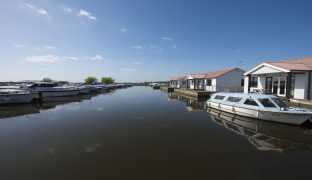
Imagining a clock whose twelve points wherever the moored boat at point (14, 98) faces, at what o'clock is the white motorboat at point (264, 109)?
The white motorboat is roughly at 2 o'clock from the moored boat.

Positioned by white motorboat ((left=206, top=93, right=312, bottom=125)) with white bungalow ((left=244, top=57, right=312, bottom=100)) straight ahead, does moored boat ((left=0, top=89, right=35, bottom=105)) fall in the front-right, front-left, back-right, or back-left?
back-left

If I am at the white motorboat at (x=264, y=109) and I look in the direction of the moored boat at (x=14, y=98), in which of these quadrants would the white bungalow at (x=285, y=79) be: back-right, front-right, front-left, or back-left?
back-right
